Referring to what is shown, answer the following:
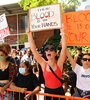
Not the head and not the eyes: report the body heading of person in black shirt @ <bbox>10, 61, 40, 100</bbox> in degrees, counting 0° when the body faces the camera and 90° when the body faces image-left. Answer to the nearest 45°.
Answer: approximately 45°

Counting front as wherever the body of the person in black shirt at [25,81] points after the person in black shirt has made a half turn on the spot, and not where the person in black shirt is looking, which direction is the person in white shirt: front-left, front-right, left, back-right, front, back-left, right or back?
front-right

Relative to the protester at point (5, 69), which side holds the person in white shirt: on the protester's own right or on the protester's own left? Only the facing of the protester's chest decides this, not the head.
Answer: on the protester's own left

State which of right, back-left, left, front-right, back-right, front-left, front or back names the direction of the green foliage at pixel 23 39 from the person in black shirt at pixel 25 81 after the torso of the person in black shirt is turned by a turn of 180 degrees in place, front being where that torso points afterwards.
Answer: front-left

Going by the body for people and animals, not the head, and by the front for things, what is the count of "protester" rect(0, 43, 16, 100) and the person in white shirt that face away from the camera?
0

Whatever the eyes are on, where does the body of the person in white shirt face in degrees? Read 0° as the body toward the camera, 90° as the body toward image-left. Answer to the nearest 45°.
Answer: approximately 0°

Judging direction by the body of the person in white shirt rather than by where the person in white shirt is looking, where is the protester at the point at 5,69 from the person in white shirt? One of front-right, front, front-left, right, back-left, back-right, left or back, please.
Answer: right

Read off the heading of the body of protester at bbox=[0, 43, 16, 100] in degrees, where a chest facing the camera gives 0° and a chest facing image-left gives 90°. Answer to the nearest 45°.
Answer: approximately 45°

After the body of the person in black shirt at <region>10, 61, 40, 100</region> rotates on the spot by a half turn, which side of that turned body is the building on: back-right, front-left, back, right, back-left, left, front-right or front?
front-left

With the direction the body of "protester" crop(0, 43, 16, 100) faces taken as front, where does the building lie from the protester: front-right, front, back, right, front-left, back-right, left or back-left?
back-right
